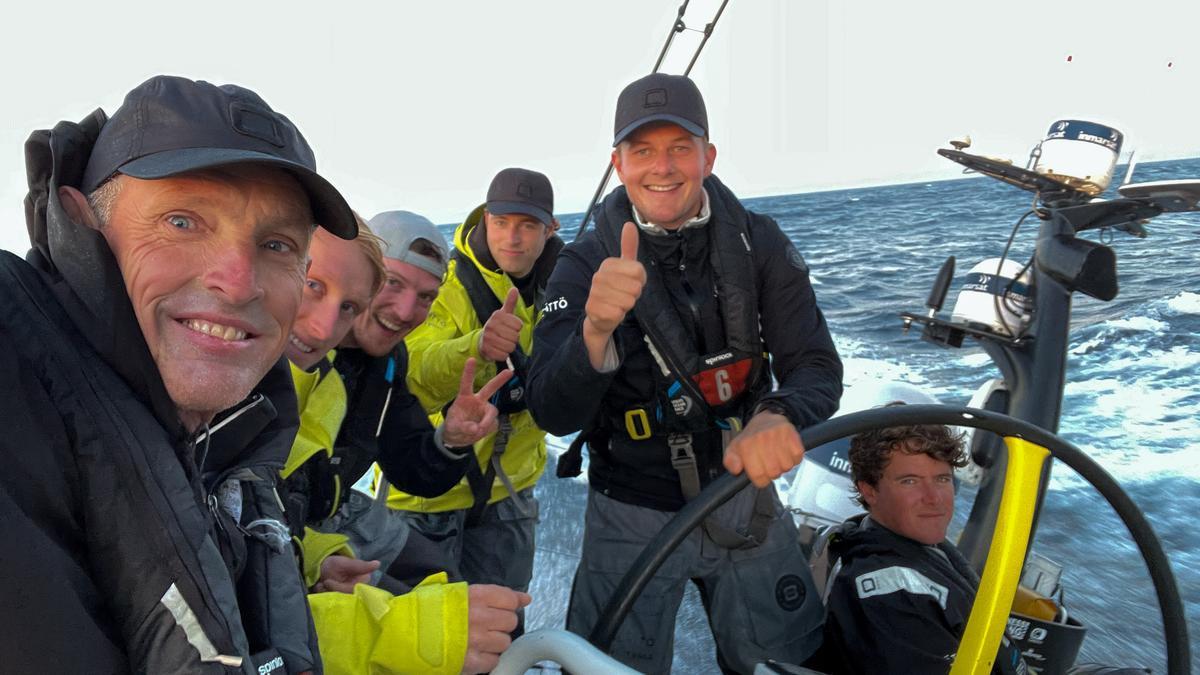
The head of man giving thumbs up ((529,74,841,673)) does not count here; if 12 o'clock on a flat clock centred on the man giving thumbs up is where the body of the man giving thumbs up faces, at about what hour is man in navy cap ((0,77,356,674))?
The man in navy cap is roughly at 1 o'clock from the man giving thumbs up.

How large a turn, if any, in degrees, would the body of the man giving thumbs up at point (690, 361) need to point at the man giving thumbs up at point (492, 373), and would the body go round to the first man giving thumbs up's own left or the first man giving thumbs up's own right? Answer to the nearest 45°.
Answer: approximately 135° to the first man giving thumbs up's own right

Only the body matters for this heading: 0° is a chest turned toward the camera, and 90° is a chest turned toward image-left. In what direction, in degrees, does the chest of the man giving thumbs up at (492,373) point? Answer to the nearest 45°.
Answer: approximately 315°

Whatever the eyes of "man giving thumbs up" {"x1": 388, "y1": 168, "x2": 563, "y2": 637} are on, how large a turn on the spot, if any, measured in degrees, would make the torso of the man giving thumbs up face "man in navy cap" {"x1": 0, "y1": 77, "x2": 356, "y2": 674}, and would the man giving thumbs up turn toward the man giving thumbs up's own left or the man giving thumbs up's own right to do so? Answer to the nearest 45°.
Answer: approximately 45° to the man giving thumbs up's own right

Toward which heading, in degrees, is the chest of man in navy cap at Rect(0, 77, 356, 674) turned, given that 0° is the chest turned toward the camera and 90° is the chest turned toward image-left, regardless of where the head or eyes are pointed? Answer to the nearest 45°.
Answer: approximately 315°

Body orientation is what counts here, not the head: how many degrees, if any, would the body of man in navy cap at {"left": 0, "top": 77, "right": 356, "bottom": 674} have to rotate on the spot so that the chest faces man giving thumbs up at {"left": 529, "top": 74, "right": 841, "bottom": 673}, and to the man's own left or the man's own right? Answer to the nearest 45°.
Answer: approximately 90° to the man's own left
